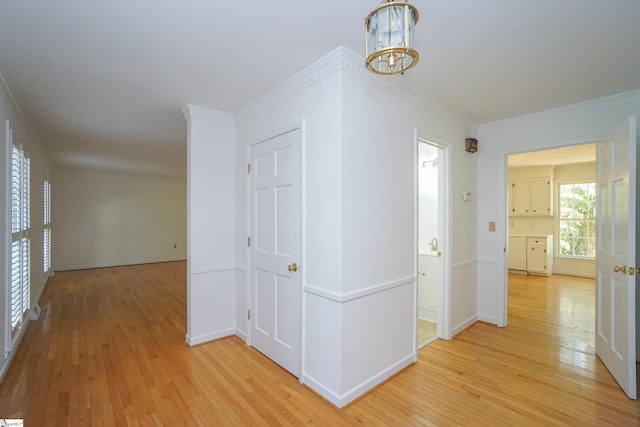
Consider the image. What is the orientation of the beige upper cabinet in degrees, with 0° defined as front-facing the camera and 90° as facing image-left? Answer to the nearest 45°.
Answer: approximately 0°

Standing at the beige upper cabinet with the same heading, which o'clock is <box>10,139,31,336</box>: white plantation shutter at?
The white plantation shutter is roughly at 1 o'clock from the beige upper cabinet.

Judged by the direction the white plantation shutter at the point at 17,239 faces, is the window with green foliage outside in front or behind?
in front

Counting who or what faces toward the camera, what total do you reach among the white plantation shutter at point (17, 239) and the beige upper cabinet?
1

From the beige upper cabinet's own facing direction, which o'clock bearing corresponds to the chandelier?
The chandelier is roughly at 12 o'clock from the beige upper cabinet.

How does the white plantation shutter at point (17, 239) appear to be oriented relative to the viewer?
to the viewer's right
